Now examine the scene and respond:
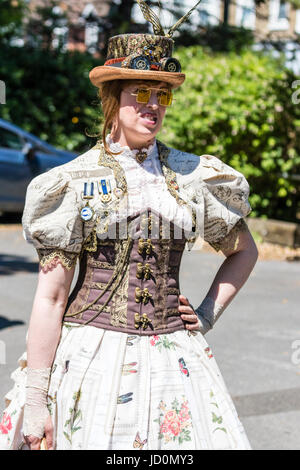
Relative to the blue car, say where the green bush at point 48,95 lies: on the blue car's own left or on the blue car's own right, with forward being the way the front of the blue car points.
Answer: on the blue car's own left

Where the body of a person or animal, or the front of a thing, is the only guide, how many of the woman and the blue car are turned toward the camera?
1

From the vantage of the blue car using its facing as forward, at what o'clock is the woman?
The woman is roughly at 3 o'clock from the blue car.

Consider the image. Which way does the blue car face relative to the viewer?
to the viewer's right

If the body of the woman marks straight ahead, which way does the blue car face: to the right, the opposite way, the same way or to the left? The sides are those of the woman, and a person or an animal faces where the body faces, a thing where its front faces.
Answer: to the left

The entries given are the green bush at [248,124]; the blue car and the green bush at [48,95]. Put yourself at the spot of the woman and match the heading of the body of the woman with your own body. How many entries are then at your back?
3

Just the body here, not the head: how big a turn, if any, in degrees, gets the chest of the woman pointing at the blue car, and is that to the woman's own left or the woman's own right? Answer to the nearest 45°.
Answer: approximately 180°

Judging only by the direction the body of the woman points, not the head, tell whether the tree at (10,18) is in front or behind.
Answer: behind

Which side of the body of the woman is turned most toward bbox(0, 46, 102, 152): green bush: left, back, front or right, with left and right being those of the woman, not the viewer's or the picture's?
back
